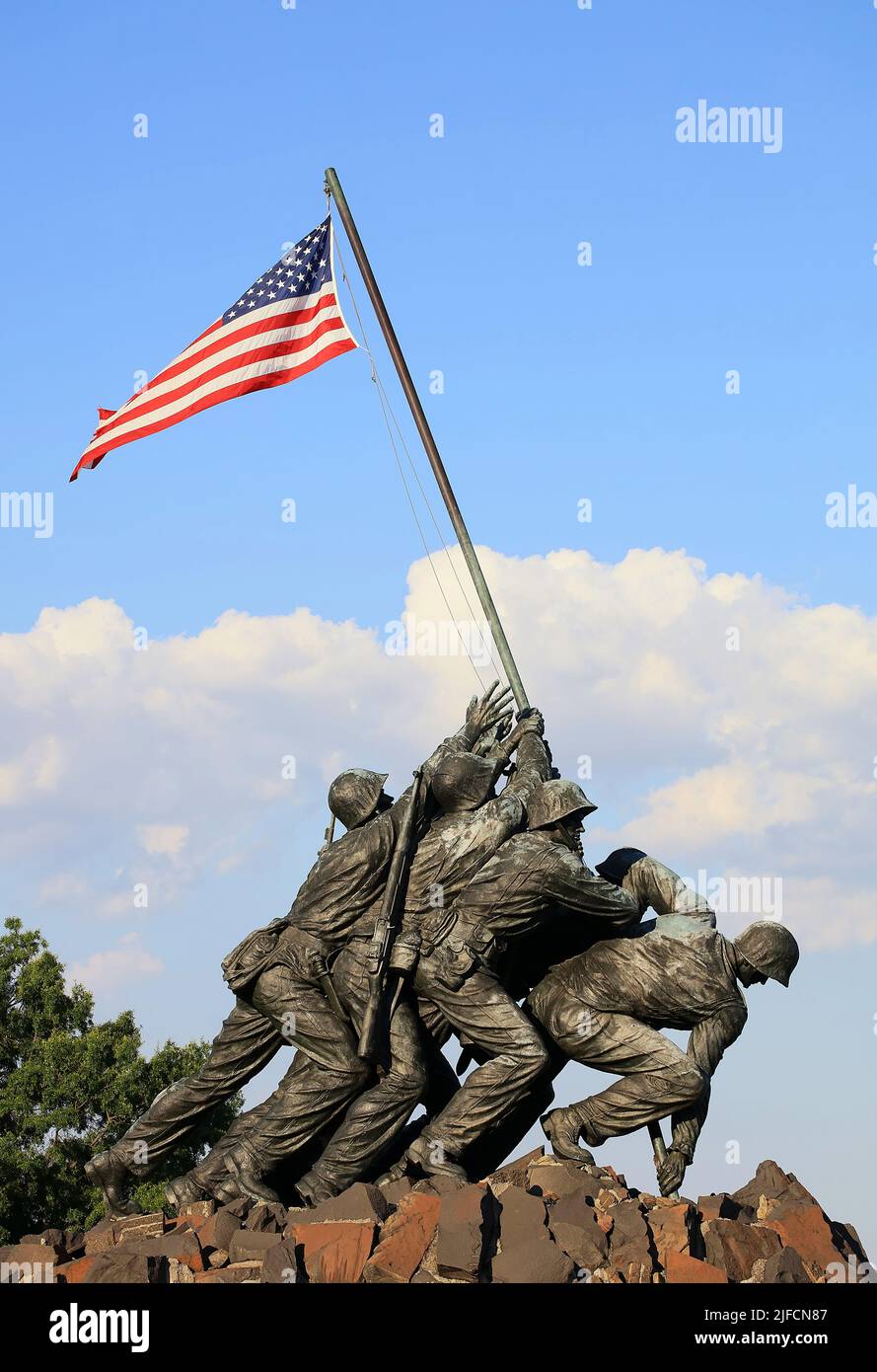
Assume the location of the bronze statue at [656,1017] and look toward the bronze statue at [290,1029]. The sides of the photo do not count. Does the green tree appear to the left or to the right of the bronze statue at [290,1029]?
right

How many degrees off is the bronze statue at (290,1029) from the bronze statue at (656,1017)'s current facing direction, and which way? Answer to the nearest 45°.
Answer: approximately 180°

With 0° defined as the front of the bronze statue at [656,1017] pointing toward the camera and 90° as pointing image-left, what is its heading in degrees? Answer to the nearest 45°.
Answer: approximately 270°

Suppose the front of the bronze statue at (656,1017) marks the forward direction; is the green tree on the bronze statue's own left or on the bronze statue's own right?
on the bronze statue's own left
